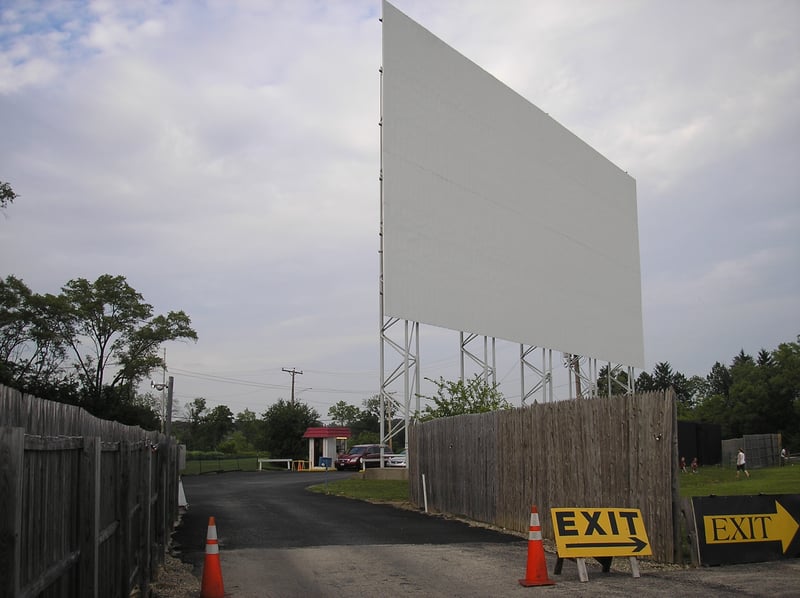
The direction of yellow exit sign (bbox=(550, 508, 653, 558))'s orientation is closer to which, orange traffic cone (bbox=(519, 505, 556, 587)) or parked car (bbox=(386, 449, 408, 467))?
the orange traffic cone

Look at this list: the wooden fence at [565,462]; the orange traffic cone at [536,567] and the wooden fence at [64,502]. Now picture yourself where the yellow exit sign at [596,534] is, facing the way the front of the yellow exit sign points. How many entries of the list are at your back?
1

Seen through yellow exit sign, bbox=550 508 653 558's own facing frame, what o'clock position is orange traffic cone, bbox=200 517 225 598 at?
The orange traffic cone is roughly at 2 o'clock from the yellow exit sign.

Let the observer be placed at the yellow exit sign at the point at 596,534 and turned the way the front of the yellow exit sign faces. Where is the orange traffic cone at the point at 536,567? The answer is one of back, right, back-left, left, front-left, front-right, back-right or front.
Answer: front-right

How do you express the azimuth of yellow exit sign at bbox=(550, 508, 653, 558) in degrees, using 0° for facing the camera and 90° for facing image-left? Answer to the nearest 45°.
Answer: approximately 0°

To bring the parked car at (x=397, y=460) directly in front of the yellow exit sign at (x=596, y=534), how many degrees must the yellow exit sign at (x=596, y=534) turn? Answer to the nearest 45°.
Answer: approximately 180°

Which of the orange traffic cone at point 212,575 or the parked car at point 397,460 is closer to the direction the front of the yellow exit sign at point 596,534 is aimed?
the orange traffic cone

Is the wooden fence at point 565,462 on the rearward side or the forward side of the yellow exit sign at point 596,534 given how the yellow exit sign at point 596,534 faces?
on the rearward side

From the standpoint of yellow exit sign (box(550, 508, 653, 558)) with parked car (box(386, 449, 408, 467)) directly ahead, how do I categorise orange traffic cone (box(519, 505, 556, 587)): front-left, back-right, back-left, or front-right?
back-left

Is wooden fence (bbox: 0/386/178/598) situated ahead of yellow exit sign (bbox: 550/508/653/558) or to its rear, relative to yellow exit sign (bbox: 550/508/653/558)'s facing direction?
ahead

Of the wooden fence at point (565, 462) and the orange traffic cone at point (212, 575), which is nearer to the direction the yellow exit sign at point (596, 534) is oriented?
the orange traffic cone
